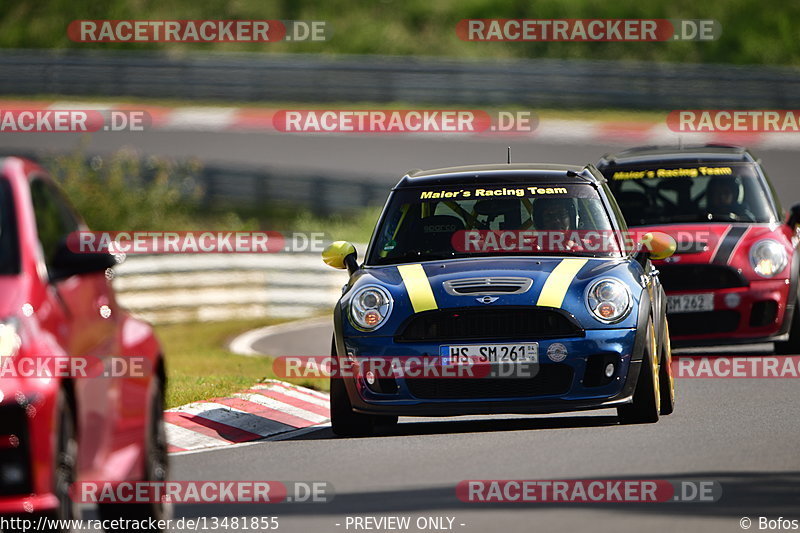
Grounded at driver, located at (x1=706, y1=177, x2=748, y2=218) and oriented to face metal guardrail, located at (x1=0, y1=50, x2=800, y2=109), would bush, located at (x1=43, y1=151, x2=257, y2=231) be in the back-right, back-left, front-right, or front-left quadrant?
front-left

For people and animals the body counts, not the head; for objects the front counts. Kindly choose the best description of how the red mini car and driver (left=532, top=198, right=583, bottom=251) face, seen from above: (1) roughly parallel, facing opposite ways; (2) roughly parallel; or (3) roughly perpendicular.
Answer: roughly parallel

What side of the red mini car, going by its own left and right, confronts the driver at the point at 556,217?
front

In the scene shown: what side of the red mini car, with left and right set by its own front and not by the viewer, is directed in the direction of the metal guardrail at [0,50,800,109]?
back

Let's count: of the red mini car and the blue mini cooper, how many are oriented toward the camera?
2

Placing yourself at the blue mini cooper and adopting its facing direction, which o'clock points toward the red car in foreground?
The red car in foreground is roughly at 1 o'clock from the blue mini cooper.

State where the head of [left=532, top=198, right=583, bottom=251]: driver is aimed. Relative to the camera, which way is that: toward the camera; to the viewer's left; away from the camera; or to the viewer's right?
toward the camera

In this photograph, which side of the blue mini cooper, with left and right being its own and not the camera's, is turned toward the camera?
front

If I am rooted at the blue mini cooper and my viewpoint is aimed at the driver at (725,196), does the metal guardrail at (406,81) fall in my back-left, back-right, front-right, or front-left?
front-left

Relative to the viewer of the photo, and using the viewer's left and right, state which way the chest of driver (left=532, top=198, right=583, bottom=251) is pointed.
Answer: facing the viewer

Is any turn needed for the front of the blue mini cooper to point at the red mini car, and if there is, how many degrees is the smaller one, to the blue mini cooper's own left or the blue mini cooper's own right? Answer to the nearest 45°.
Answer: approximately 135° to the blue mini cooper's own left

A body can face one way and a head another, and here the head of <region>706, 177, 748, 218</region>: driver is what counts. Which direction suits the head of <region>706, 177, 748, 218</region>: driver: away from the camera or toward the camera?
toward the camera
